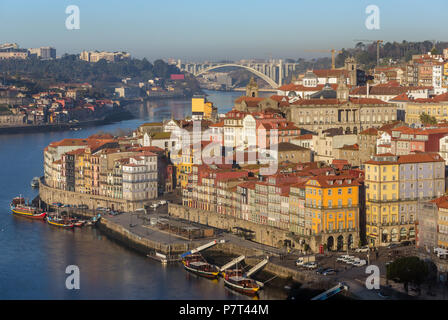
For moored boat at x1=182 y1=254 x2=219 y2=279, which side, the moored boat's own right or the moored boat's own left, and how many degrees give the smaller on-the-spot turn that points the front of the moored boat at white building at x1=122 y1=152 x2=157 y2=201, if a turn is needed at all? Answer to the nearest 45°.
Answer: approximately 135° to the moored boat's own left

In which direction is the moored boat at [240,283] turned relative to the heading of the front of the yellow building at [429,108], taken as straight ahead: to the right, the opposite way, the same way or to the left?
to the left

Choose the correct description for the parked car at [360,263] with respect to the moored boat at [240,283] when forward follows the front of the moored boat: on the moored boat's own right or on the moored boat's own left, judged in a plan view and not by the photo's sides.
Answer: on the moored boat's own left

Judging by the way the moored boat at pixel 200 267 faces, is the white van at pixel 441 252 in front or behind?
in front

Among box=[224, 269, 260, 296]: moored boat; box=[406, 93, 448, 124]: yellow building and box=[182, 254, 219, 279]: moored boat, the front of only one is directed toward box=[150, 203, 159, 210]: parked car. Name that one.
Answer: the yellow building

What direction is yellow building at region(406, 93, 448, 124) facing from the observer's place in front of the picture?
facing the viewer and to the left of the viewer

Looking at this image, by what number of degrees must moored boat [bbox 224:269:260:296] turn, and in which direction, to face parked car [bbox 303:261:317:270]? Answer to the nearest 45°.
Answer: approximately 45° to its left

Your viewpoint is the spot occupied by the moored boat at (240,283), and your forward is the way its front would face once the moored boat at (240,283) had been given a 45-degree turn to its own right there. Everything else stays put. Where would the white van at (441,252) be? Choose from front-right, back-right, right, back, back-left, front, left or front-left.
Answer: left

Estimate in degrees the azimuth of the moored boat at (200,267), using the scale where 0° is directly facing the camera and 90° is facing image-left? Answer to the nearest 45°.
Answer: approximately 315°
